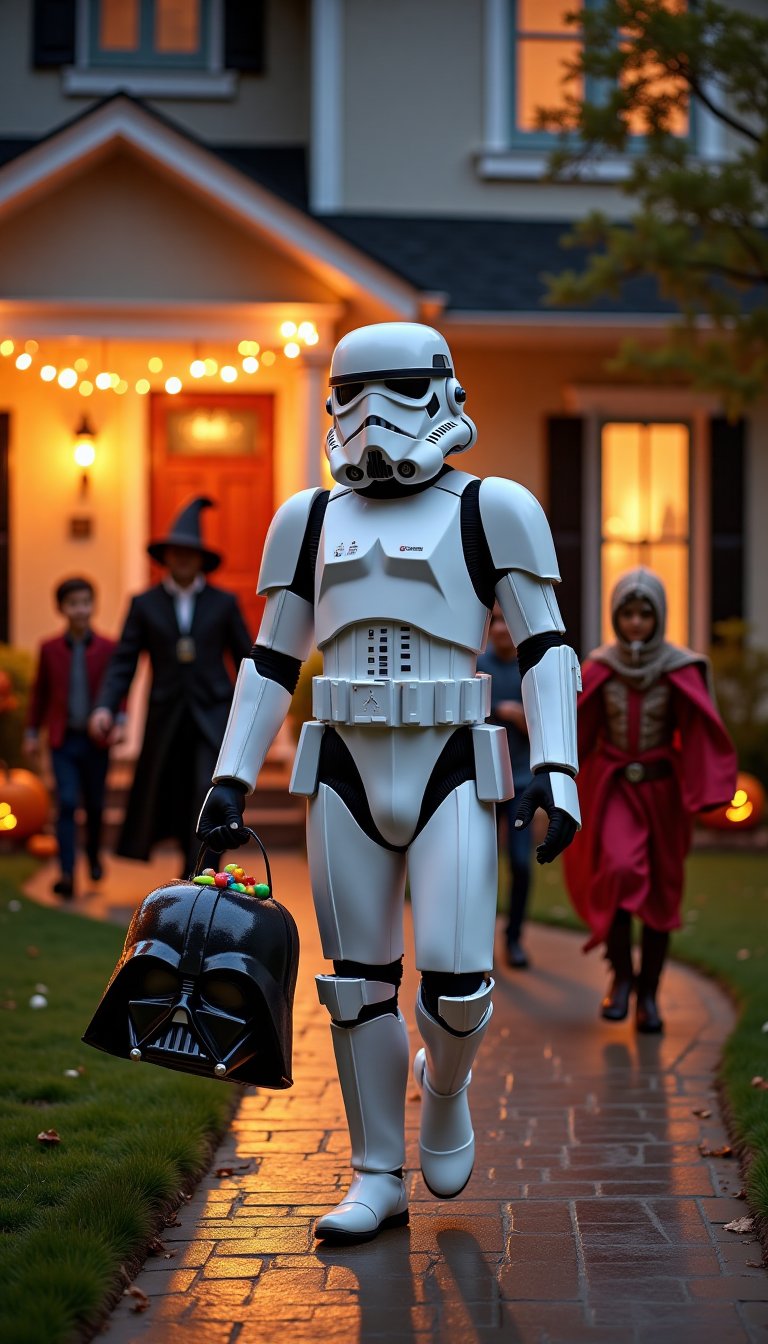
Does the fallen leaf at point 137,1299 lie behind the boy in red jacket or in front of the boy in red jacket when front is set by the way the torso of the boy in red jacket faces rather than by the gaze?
in front

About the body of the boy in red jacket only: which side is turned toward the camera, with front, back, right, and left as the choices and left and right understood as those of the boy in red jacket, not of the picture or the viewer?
front

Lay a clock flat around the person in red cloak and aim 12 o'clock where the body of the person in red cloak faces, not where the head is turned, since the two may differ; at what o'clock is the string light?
The string light is roughly at 5 o'clock from the person in red cloak.

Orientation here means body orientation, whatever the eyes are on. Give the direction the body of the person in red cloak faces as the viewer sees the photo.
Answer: toward the camera

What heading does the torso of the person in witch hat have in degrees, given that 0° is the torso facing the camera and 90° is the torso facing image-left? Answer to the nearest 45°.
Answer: approximately 0°

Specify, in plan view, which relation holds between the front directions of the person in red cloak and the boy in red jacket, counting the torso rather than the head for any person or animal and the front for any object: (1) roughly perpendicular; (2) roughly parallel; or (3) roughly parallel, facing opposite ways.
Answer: roughly parallel

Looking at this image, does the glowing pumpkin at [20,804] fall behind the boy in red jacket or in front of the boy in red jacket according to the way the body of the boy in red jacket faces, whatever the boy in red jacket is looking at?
behind

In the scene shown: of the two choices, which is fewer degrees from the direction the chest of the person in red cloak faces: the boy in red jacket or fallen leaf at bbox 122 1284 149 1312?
the fallen leaf

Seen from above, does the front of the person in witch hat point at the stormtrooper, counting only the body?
yes

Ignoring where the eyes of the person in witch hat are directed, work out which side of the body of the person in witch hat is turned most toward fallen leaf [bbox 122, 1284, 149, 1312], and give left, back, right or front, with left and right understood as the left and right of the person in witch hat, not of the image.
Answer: front

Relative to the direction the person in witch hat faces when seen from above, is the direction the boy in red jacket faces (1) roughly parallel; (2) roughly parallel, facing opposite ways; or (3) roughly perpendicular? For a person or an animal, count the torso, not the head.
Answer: roughly parallel

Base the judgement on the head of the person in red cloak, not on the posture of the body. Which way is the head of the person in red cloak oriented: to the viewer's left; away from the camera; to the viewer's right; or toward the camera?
toward the camera
